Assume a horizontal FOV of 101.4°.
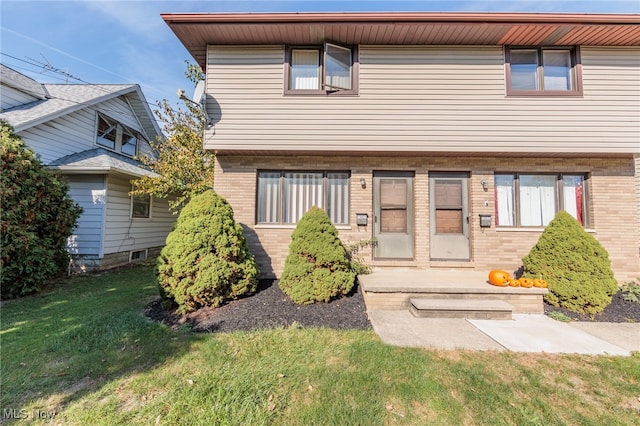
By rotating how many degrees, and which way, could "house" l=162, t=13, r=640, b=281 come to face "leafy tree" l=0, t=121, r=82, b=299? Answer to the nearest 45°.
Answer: approximately 90° to its right

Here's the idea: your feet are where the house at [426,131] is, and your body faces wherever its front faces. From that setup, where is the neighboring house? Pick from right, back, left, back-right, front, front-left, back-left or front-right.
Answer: right

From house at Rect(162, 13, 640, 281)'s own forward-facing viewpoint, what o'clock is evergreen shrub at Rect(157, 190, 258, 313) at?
The evergreen shrub is roughly at 2 o'clock from the house.

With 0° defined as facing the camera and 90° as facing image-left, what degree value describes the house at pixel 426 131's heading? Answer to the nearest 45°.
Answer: approximately 0°
